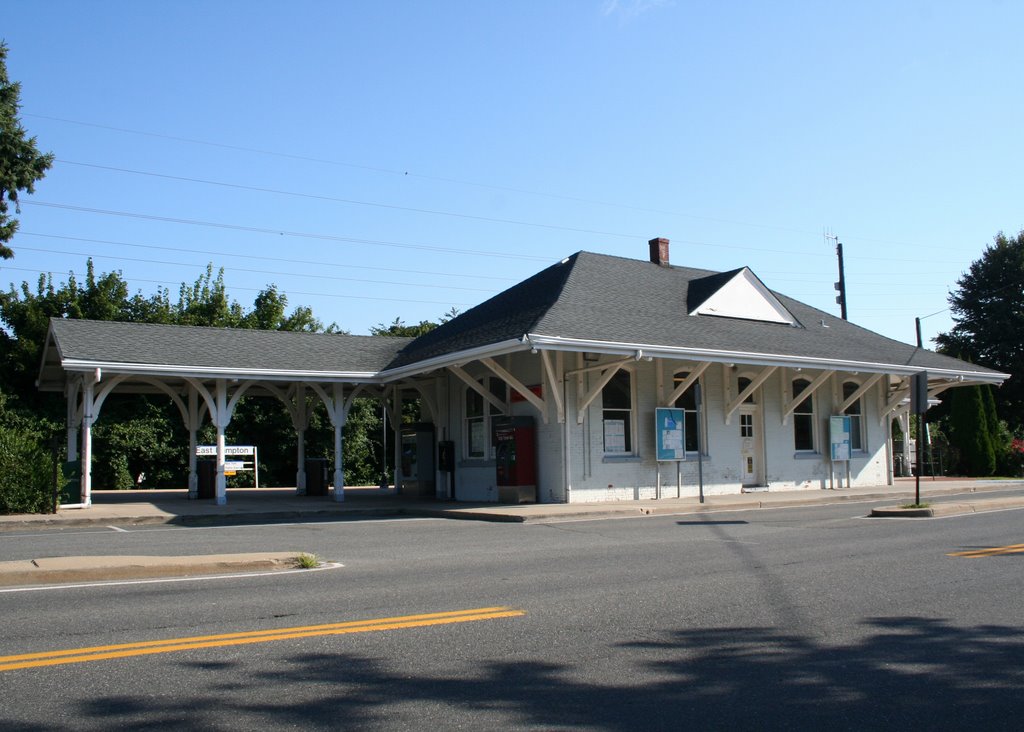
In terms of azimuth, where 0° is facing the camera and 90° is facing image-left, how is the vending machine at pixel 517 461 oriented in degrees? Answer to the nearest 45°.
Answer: approximately 45°

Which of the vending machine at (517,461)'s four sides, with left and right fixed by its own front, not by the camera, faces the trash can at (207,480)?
right

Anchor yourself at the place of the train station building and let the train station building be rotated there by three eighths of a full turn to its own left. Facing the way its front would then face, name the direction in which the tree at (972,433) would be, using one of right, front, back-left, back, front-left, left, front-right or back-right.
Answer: front-right

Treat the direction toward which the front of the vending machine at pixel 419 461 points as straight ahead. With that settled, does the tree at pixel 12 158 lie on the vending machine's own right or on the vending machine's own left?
on the vending machine's own right

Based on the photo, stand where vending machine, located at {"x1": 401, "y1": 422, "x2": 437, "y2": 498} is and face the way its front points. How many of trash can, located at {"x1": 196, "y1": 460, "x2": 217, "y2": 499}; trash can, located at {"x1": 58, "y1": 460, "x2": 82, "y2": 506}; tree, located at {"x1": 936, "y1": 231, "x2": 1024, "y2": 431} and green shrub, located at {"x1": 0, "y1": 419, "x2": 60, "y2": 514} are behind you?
1

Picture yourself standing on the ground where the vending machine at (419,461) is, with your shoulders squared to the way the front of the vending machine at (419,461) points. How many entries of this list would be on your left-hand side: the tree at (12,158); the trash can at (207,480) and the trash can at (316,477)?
0

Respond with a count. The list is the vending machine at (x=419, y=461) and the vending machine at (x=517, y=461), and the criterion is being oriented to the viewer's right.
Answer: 0

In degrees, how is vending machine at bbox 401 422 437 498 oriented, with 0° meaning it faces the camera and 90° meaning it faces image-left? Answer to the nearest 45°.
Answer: approximately 45°

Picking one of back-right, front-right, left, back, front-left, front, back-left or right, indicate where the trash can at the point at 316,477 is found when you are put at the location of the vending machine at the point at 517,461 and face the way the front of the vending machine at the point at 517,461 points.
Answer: right

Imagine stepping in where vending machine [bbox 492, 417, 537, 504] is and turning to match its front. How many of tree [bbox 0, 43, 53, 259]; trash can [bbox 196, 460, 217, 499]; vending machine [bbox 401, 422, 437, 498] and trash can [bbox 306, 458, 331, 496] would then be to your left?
0

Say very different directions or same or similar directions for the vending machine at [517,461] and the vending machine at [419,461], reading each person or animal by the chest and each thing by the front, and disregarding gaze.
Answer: same or similar directions

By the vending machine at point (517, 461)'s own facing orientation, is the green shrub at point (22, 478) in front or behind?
in front

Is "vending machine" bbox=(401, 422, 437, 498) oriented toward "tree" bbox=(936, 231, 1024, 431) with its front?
no

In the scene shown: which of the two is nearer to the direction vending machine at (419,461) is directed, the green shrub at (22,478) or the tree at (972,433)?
the green shrub

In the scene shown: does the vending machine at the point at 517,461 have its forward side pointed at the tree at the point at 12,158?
no
